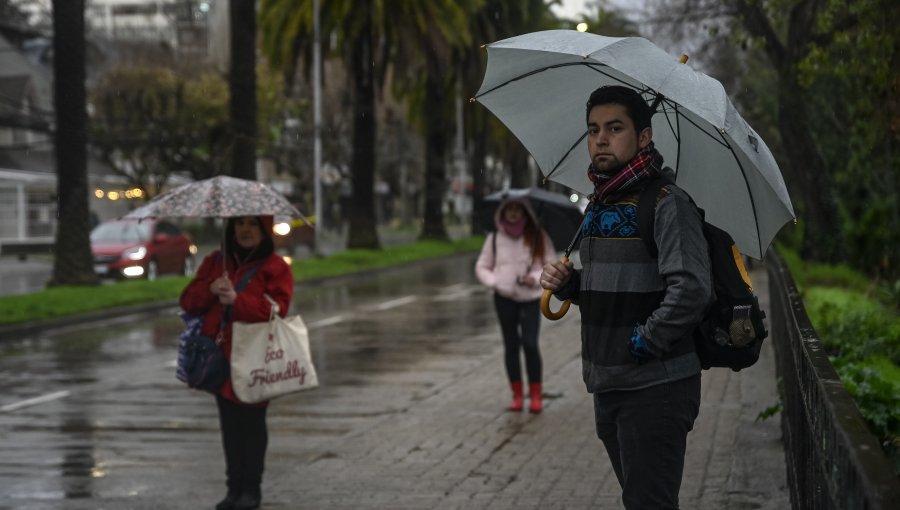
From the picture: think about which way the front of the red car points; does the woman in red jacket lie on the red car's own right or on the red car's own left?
on the red car's own left

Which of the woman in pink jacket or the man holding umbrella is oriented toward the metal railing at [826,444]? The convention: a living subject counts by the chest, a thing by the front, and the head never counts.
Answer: the woman in pink jacket

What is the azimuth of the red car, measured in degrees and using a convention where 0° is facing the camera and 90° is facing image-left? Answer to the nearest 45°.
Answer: approximately 45°

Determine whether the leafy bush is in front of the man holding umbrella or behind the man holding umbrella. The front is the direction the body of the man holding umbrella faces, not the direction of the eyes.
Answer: behind

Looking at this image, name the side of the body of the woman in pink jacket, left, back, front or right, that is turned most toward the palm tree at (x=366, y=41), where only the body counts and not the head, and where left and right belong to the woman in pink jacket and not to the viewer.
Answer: back

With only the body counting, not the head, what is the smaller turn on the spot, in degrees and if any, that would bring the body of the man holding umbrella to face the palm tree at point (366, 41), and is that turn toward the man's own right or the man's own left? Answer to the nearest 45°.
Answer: approximately 135° to the man's own right

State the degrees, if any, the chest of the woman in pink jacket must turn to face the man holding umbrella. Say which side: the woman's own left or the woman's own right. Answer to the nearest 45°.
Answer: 0° — they already face them

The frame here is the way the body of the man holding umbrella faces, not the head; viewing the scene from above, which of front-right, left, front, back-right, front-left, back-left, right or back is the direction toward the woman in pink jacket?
back-right
